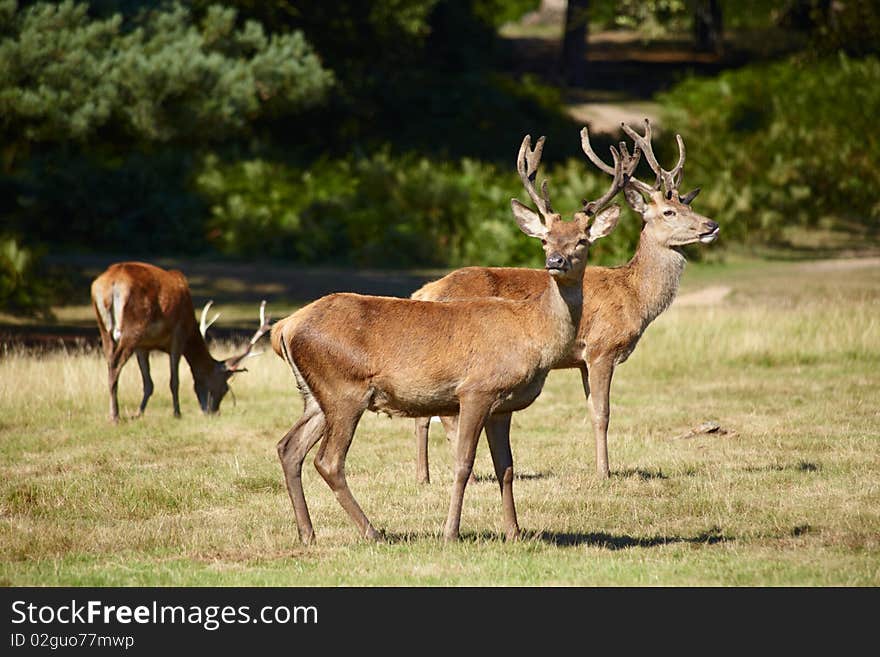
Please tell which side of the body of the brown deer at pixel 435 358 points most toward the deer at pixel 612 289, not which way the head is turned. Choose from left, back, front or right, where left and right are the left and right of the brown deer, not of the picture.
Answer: left

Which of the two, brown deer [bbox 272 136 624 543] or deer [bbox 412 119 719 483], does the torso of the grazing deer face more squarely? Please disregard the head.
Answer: the deer

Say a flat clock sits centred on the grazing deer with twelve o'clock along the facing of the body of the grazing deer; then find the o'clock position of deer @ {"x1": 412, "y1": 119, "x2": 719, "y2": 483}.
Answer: The deer is roughly at 3 o'clock from the grazing deer.

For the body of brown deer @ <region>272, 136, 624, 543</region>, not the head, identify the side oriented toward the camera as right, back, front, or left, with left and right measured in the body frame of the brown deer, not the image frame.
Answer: right

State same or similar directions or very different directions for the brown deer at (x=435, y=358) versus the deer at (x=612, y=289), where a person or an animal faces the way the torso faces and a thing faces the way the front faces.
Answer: same or similar directions

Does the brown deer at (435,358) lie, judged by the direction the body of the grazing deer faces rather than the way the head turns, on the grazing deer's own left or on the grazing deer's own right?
on the grazing deer's own right

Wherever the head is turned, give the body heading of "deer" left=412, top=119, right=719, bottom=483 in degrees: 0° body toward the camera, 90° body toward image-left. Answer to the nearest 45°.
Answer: approximately 270°

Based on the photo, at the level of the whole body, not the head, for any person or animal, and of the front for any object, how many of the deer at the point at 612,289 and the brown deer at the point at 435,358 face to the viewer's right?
2

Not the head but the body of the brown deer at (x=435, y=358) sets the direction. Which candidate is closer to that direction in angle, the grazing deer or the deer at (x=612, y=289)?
the deer

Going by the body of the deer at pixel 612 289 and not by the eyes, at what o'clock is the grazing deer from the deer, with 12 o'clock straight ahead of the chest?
The grazing deer is roughly at 7 o'clock from the deer.

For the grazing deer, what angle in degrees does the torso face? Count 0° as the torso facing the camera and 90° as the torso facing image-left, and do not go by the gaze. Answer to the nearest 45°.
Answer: approximately 225°

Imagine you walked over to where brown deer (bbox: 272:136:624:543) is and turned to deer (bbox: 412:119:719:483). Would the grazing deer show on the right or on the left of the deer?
left

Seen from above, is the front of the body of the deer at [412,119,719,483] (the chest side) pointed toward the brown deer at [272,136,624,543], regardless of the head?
no

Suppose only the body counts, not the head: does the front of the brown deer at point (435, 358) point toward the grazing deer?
no
